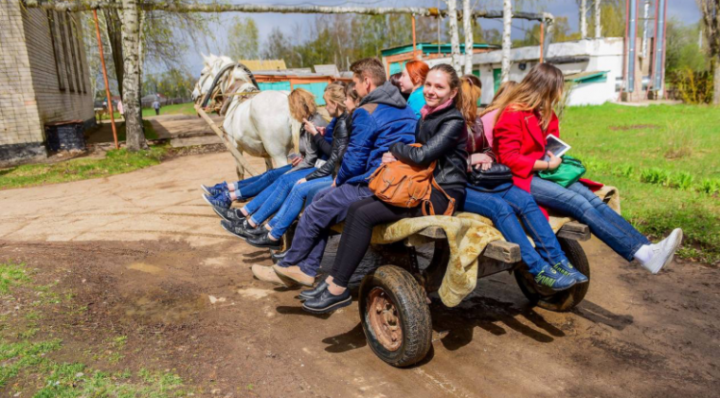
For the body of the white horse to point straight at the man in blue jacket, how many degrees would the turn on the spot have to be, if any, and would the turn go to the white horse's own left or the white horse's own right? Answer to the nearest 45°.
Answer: approximately 135° to the white horse's own left

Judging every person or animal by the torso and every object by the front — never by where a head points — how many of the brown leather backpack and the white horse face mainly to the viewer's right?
0

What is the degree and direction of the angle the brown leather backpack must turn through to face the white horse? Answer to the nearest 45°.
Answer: approximately 90° to its right

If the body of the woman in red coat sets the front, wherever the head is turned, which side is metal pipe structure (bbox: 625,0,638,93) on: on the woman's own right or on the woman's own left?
on the woman's own left

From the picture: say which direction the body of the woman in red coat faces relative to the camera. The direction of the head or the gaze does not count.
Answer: to the viewer's right

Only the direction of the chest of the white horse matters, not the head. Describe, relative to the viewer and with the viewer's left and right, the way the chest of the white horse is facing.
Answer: facing away from the viewer and to the left of the viewer

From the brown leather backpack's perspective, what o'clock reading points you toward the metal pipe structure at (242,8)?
The metal pipe structure is roughly at 4 o'clock from the brown leather backpack.

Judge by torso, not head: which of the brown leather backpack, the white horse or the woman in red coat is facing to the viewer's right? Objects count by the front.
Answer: the woman in red coat

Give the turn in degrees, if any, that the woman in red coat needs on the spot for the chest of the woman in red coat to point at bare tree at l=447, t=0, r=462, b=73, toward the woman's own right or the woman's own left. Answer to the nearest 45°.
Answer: approximately 90° to the woman's own left

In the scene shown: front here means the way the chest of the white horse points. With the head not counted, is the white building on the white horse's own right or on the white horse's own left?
on the white horse's own right

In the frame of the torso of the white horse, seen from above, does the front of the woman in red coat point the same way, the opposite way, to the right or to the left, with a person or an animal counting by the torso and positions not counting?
the opposite way

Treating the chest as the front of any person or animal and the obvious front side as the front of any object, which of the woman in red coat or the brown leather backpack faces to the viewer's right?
the woman in red coat

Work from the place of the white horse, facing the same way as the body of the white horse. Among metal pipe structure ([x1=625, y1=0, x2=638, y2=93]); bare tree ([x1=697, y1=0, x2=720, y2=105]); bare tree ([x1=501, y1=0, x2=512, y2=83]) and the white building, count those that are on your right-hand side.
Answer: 4
